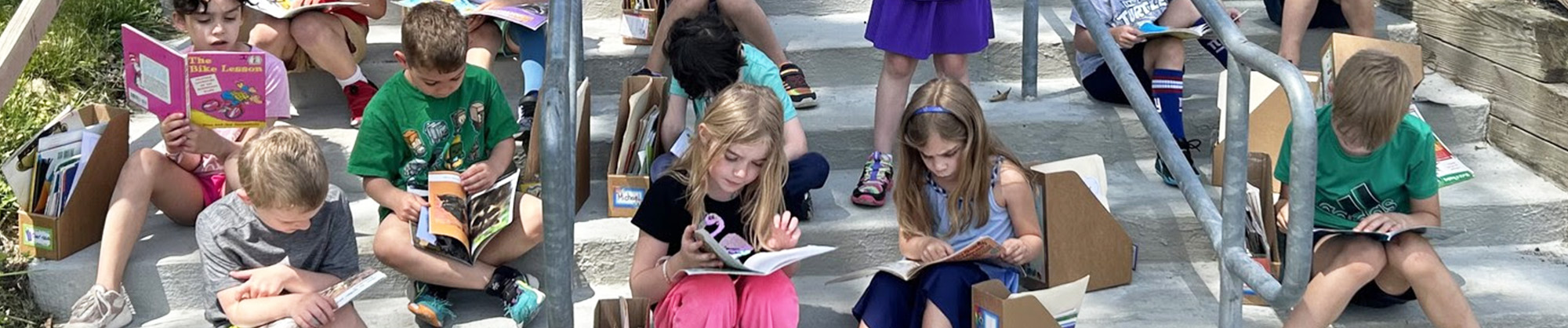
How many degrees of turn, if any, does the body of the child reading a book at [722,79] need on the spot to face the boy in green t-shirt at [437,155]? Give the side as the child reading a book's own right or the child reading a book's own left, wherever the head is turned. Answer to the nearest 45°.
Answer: approximately 90° to the child reading a book's own right

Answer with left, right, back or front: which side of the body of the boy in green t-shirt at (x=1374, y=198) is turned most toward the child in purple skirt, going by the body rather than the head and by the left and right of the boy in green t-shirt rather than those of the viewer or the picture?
right

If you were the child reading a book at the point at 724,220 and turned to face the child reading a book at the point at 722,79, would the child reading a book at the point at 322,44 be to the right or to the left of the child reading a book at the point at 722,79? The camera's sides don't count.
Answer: left

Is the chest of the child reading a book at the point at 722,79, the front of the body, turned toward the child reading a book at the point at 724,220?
yes

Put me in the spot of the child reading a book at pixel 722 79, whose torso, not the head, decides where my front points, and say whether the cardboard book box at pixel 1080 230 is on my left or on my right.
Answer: on my left

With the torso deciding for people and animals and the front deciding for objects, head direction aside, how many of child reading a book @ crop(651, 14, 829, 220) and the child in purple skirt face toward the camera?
2

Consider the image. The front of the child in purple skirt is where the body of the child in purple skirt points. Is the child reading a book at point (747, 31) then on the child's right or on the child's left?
on the child's right

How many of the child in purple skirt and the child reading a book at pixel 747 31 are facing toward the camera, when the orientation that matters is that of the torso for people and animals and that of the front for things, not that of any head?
2
